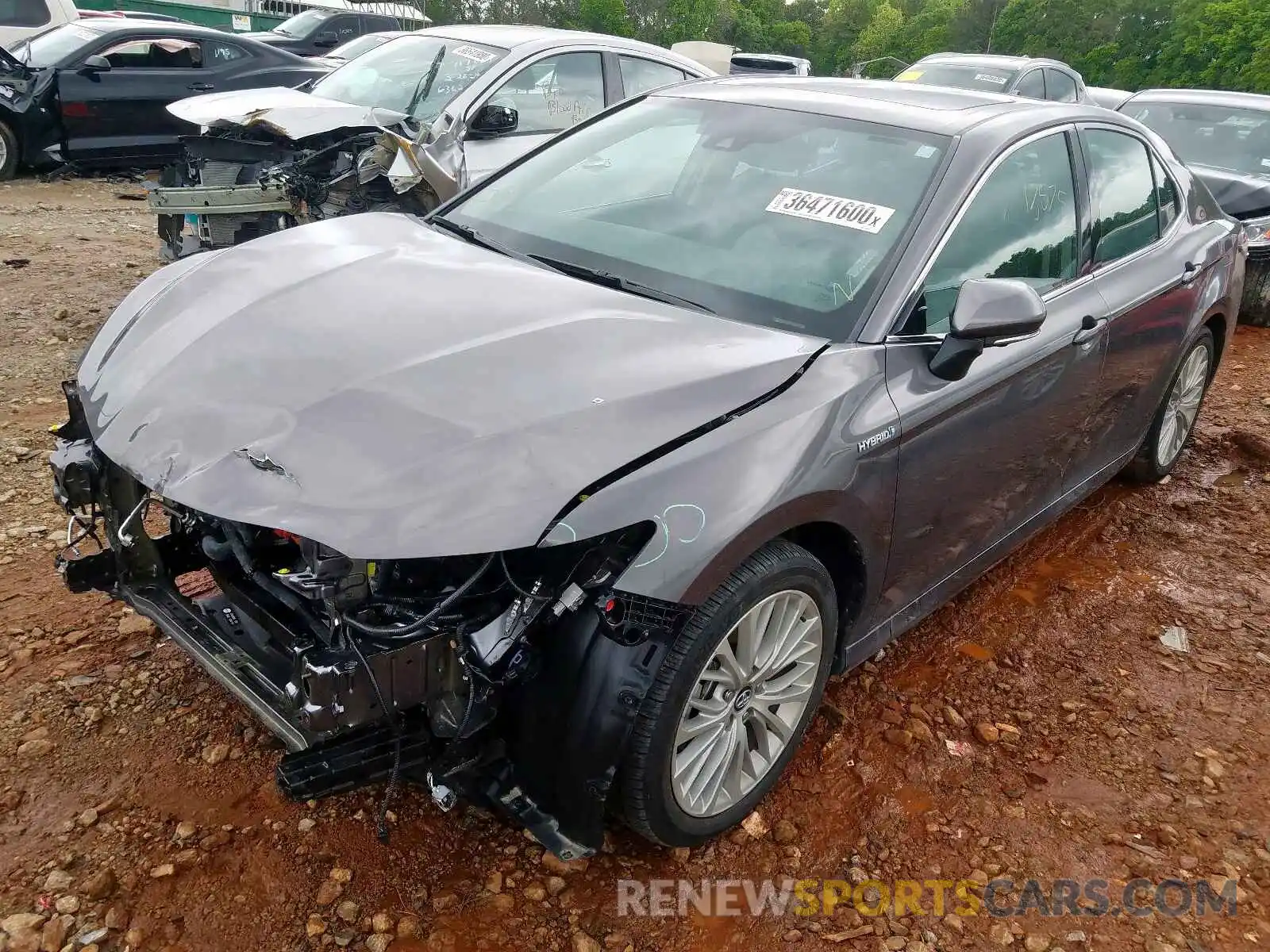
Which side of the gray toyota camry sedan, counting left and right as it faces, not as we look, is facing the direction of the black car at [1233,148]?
back

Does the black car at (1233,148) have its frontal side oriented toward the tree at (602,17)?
no

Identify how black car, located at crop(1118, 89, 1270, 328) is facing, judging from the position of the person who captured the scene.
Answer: facing the viewer

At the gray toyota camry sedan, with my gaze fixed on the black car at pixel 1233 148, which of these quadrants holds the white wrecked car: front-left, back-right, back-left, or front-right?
front-left

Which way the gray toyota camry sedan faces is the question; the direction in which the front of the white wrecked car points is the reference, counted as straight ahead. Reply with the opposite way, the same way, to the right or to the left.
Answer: the same way

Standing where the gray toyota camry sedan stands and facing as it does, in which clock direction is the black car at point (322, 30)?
The black car is roughly at 4 o'clock from the gray toyota camry sedan.

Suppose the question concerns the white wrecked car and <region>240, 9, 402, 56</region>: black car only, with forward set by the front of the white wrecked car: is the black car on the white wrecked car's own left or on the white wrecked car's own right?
on the white wrecked car's own right

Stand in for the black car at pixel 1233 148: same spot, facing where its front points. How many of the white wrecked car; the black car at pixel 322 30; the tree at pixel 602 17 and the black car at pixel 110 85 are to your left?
0

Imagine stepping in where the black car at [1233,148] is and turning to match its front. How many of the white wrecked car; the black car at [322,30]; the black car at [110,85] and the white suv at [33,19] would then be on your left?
0

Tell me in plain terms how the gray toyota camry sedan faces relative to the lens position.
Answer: facing the viewer and to the left of the viewer

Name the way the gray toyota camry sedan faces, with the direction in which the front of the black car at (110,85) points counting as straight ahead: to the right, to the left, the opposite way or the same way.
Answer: the same way

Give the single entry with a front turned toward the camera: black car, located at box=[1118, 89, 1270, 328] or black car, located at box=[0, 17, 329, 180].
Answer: black car, located at box=[1118, 89, 1270, 328]

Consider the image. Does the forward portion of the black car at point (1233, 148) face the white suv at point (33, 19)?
no

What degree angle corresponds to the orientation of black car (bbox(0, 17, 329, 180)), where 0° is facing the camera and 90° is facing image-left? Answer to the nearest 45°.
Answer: approximately 90°

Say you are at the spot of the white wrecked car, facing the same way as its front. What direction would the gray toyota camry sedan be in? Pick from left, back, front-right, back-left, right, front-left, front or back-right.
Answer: front-left

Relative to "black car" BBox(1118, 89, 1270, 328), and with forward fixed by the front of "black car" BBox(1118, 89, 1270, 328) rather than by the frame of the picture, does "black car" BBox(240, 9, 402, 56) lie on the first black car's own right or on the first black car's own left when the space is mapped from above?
on the first black car's own right

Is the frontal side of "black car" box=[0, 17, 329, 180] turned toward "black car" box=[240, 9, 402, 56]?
no

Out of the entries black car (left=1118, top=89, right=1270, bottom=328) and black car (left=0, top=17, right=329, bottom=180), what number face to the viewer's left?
1

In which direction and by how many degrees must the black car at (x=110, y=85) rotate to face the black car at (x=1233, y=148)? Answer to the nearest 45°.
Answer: approximately 135° to its left
